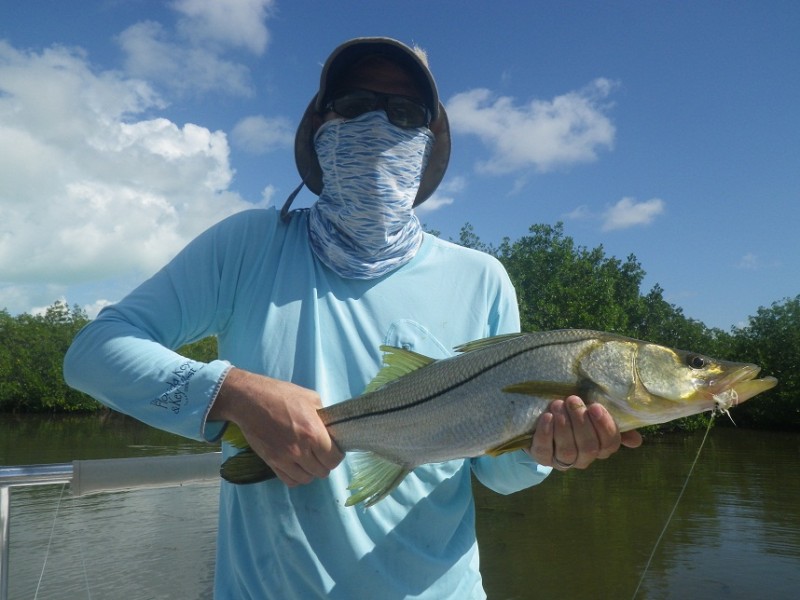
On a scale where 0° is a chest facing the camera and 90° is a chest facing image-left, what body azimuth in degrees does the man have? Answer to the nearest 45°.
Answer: approximately 0°

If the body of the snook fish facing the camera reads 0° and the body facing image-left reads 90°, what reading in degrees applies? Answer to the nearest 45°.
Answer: approximately 270°
